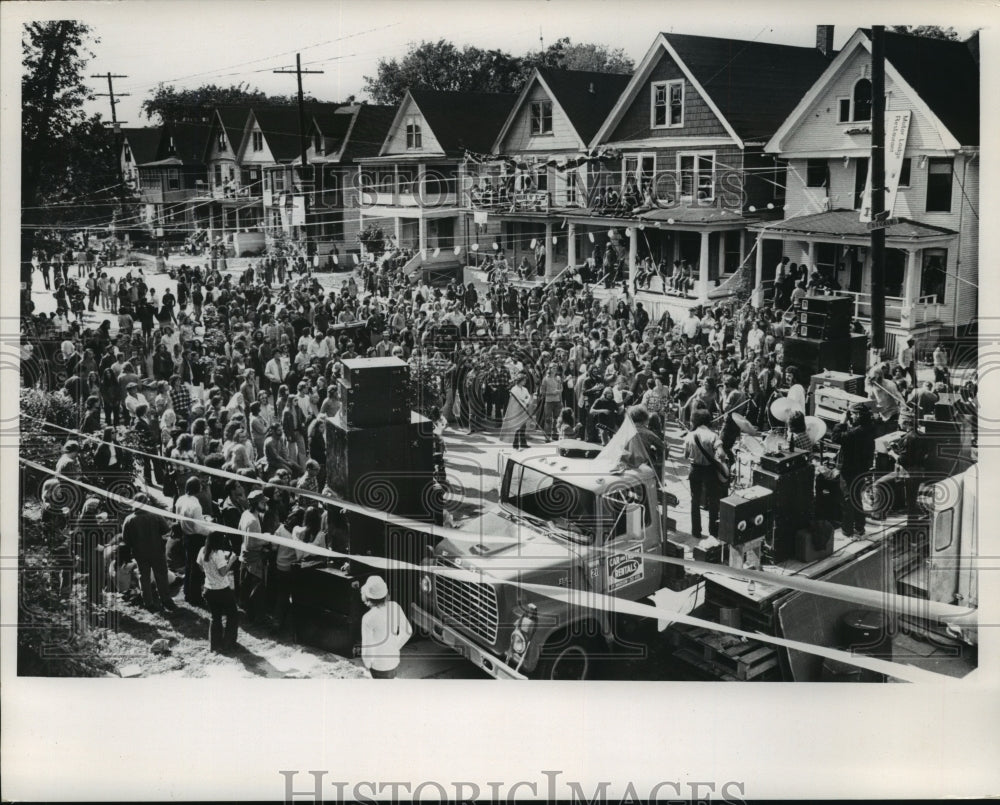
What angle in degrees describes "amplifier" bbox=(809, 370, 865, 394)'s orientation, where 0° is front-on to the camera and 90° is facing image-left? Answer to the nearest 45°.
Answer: approximately 45°

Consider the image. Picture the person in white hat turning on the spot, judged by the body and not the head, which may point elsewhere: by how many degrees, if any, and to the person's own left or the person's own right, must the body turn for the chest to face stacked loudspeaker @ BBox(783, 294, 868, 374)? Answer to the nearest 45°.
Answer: approximately 90° to the person's own right

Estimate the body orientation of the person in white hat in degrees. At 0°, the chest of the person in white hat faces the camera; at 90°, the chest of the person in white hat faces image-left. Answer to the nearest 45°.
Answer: approximately 180°

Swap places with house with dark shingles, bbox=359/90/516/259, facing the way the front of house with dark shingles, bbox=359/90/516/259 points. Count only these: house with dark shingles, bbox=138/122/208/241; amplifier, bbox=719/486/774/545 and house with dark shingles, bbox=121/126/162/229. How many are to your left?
1

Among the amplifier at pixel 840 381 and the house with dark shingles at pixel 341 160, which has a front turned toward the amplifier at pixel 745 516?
the amplifier at pixel 840 381

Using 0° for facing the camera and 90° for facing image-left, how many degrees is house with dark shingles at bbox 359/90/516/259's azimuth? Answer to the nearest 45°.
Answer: approximately 45°

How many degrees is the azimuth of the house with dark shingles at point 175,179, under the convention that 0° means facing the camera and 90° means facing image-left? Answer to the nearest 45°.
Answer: approximately 45°
